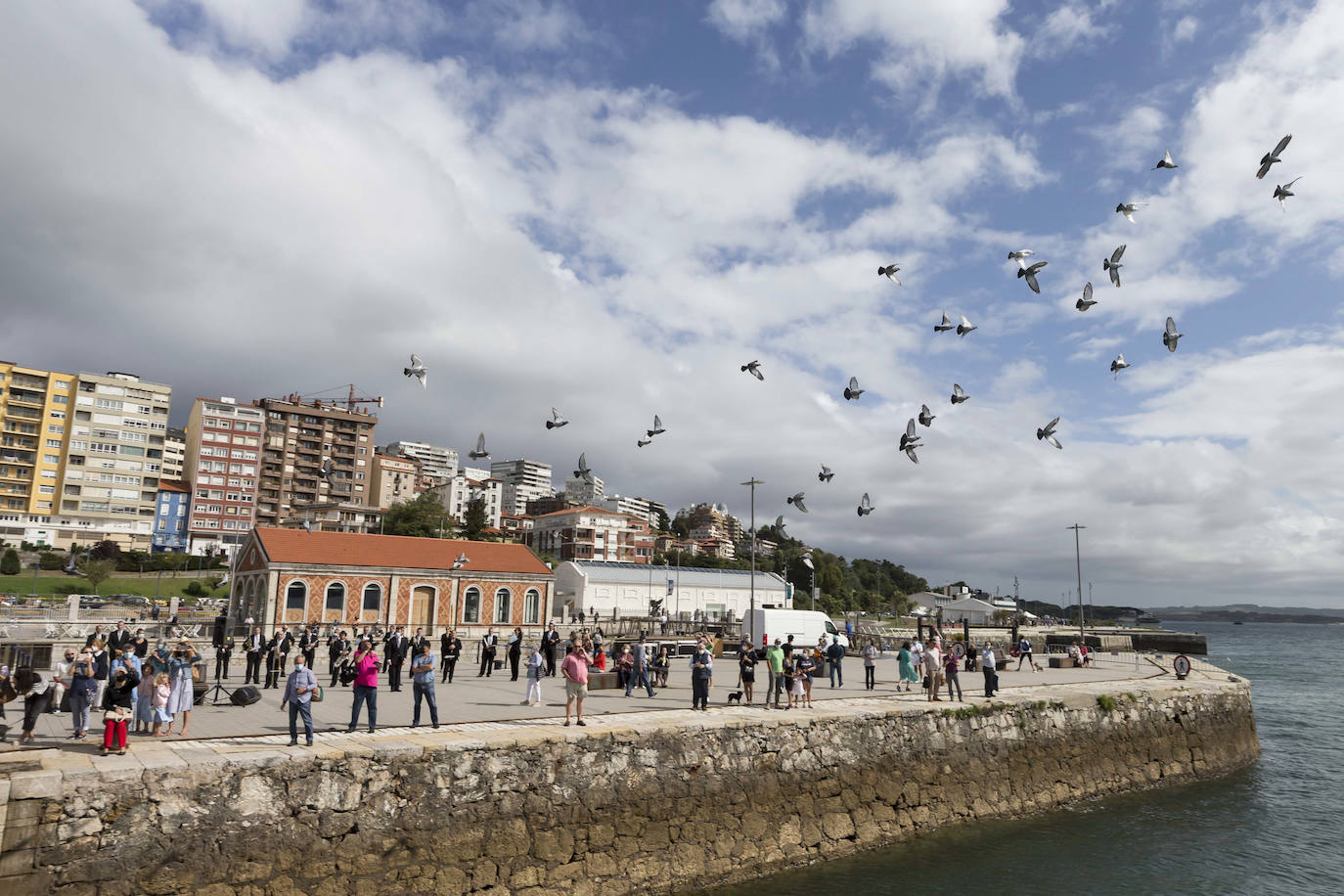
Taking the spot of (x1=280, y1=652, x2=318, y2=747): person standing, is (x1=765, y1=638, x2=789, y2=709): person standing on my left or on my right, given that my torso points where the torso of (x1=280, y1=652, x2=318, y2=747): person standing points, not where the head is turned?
on my left

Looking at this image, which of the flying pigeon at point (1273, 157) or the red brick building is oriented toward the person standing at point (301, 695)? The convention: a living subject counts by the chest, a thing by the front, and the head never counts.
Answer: the red brick building

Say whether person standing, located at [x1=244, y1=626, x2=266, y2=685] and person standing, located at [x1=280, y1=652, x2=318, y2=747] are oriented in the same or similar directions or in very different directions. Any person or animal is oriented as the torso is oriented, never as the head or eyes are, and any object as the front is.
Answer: same or similar directions

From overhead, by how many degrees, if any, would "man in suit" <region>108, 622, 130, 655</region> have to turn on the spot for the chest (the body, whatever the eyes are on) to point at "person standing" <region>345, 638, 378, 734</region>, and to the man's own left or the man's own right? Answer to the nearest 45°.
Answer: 0° — they already face them

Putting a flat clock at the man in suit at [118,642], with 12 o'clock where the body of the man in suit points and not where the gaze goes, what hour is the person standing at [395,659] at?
The person standing is roughly at 10 o'clock from the man in suit.

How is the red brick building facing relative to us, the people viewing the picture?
facing the viewer

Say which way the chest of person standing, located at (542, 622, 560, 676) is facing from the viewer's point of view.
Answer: toward the camera

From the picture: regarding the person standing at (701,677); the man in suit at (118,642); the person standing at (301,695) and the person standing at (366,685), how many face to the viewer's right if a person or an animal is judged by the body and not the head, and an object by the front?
0

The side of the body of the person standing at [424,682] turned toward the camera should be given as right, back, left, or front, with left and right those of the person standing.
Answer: front

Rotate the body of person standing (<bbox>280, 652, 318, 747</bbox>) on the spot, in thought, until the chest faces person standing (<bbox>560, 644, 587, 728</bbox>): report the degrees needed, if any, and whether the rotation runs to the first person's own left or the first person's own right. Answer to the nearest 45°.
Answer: approximately 90° to the first person's own left

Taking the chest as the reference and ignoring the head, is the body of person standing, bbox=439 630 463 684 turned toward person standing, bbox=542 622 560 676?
no

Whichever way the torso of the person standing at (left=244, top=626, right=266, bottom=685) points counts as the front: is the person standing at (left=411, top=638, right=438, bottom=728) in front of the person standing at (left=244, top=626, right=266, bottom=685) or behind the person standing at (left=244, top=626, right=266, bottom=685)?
in front
